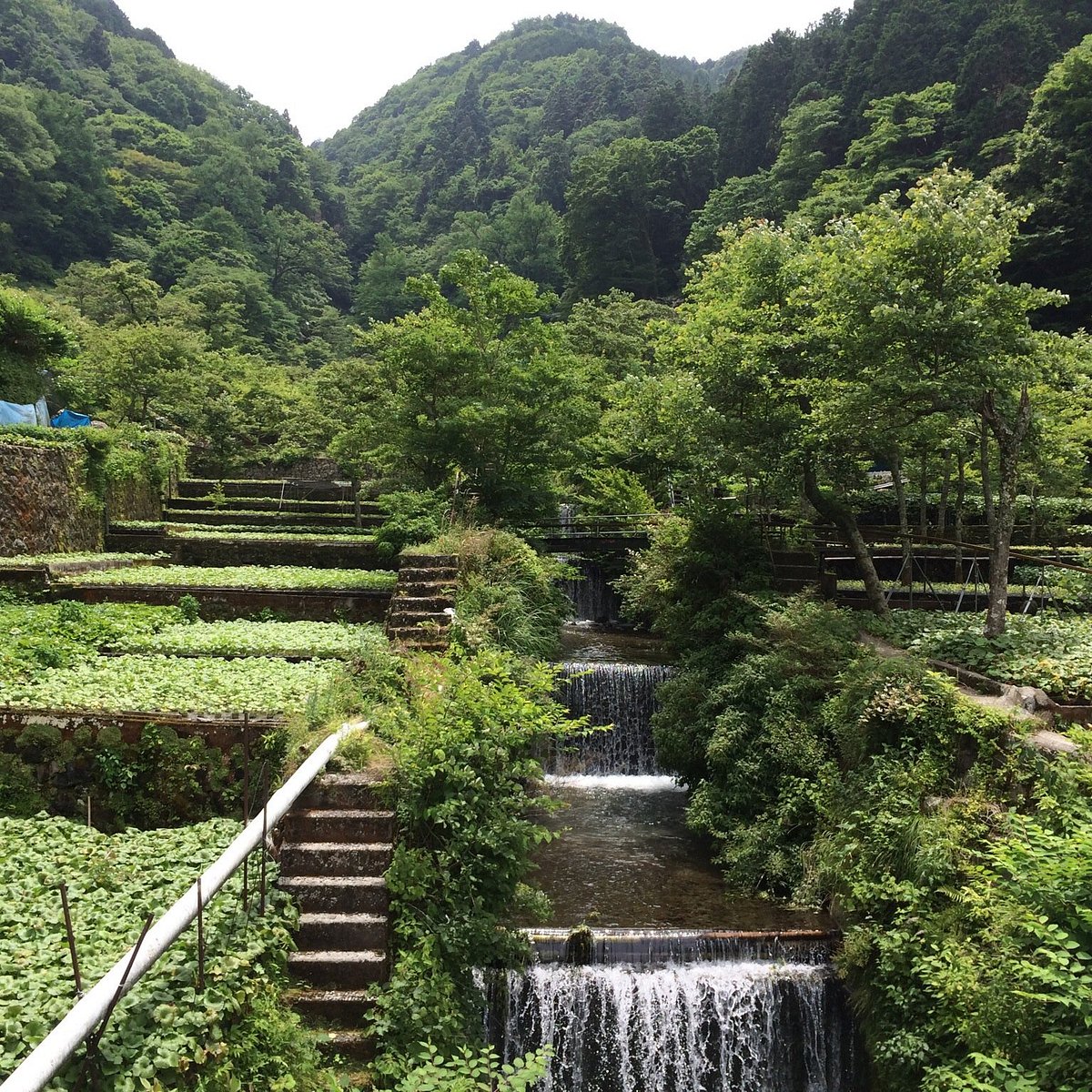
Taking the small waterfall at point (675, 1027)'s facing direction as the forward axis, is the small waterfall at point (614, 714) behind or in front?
behind

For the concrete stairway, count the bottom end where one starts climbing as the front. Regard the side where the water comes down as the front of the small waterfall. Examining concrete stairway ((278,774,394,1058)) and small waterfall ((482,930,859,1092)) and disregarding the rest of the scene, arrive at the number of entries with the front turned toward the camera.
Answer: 2

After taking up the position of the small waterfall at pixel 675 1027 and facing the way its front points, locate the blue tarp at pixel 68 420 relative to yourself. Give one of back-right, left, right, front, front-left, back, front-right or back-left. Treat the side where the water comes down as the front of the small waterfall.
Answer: back-right

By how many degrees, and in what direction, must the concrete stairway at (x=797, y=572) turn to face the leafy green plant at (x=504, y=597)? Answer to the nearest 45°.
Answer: approximately 45° to its right

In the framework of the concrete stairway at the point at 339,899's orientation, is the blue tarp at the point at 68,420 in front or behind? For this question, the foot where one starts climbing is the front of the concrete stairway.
behind

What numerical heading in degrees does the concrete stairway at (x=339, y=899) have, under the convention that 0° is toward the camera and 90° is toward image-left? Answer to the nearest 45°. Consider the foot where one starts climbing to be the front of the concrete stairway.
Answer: approximately 0°

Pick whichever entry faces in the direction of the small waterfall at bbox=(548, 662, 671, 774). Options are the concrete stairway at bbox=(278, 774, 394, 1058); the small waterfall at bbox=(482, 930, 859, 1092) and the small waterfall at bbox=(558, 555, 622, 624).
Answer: the small waterfall at bbox=(558, 555, 622, 624)

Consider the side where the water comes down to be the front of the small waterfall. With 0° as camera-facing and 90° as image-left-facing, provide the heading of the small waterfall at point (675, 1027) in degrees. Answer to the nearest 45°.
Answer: approximately 0°

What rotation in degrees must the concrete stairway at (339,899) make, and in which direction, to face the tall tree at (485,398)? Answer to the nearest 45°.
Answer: approximately 180°
